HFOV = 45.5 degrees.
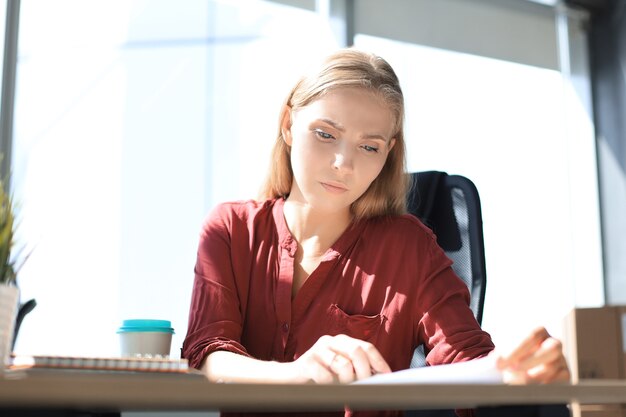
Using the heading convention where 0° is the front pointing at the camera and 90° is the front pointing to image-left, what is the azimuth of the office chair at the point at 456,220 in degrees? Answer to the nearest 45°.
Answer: approximately 45°

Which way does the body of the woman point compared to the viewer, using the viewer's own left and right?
facing the viewer

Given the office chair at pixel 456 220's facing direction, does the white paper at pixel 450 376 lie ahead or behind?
ahead

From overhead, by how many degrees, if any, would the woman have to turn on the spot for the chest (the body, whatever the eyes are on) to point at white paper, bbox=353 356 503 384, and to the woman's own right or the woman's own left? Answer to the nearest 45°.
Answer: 0° — they already face it
